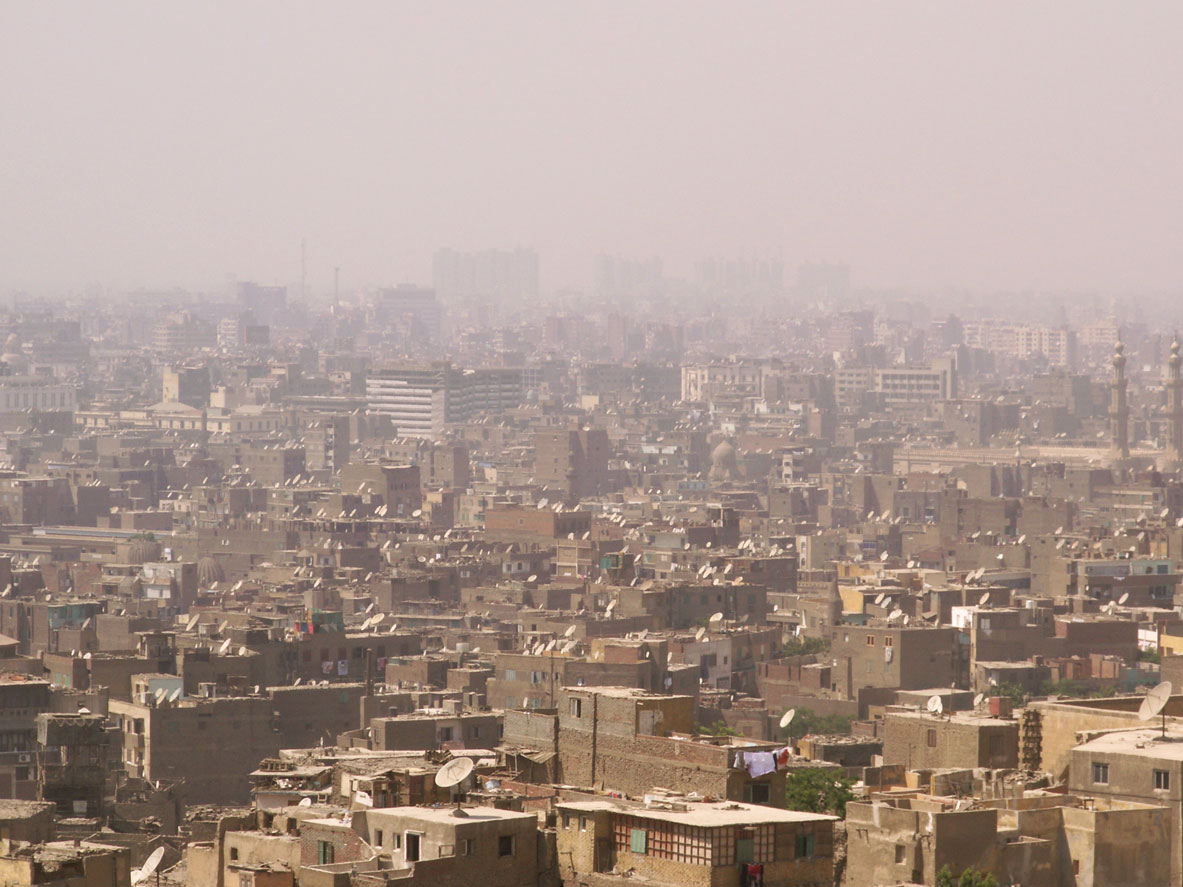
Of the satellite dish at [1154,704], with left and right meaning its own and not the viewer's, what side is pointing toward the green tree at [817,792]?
front

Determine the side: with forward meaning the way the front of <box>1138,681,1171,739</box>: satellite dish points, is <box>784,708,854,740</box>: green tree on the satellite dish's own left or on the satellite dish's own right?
on the satellite dish's own right

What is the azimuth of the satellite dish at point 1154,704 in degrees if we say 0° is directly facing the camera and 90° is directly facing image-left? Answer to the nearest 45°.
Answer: approximately 45°

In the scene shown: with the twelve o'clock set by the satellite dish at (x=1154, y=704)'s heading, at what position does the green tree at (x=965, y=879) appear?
The green tree is roughly at 11 o'clock from the satellite dish.

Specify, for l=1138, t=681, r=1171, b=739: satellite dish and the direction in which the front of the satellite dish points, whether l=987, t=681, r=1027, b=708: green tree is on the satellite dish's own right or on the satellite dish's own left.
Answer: on the satellite dish's own right

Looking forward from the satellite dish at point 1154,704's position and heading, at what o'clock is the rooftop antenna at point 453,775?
The rooftop antenna is roughly at 12 o'clock from the satellite dish.

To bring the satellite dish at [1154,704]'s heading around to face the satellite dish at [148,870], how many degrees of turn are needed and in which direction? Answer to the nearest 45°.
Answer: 0° — it already faces it
